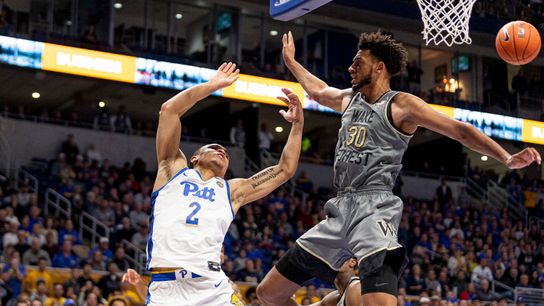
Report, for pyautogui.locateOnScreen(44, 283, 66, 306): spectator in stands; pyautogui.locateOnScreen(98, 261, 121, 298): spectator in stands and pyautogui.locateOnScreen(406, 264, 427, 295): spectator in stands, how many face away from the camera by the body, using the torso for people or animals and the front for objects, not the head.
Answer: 0

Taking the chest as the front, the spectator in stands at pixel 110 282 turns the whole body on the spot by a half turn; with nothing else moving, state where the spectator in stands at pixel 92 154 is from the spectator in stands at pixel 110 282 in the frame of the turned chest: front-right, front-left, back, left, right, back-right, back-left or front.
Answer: front-right

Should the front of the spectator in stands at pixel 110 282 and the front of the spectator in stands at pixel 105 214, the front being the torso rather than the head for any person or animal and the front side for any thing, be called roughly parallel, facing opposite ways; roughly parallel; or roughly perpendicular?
roughly parallel

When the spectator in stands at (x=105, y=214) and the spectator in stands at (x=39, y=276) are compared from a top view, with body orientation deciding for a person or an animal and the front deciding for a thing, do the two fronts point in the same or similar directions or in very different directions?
same or similar directions

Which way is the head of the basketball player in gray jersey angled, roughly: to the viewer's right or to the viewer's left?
to the viewer's left

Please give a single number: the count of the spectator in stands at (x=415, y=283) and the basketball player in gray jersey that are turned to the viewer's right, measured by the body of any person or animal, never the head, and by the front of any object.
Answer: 0

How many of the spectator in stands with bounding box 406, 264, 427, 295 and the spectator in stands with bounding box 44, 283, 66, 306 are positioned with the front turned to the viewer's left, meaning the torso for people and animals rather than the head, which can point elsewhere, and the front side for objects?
0

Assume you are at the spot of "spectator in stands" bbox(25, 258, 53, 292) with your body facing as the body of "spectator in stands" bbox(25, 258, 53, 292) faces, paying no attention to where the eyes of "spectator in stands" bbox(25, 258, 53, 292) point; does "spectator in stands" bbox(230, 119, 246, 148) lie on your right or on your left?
on your left

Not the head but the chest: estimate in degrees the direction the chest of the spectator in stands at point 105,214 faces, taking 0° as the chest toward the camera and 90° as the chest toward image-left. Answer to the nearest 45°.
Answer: approximately 315°

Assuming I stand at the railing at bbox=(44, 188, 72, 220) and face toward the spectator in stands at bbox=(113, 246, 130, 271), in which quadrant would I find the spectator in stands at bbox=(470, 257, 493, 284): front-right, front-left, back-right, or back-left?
front-left

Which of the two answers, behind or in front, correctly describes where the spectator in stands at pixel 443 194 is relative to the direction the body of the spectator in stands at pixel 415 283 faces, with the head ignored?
behind
